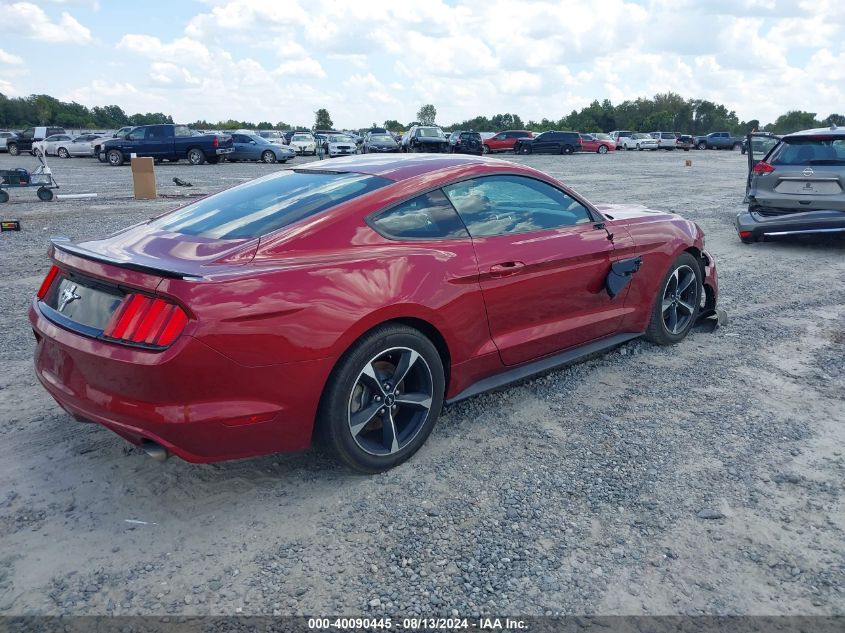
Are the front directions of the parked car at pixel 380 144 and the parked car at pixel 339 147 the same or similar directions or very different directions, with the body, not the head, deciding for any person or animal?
same or similar directions

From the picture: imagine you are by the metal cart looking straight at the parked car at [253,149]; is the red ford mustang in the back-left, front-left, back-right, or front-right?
back-right

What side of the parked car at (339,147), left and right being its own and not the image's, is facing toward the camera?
front

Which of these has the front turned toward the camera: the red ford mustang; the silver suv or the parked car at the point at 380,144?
the parked car

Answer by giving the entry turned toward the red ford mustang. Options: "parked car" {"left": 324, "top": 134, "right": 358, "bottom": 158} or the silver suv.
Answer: the parked car

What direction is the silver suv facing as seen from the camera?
away from the camera

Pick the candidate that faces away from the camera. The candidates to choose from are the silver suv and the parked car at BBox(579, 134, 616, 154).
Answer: the silver suv

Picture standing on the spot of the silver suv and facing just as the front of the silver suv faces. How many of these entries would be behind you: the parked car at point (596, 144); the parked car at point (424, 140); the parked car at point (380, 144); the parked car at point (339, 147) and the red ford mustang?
1

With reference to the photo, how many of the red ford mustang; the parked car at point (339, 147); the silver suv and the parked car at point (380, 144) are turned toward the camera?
2

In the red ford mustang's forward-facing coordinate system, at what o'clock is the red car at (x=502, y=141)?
The red car is roughly at 11 o'clock from the red ford mustang.

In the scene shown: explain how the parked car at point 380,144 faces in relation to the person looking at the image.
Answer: facing the viewer

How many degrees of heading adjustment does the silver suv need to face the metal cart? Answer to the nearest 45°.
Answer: approximately 90° to its left

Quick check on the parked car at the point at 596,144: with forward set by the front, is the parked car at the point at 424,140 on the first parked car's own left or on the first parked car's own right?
on the first parked car's own right

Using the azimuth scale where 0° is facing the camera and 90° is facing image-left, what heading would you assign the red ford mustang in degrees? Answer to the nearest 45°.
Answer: approximately 225°

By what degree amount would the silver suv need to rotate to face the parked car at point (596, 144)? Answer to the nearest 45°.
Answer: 0° — it already faces it

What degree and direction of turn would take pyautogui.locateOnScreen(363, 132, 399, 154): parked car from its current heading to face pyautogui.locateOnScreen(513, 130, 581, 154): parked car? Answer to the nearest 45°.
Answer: approximately 135° to its left

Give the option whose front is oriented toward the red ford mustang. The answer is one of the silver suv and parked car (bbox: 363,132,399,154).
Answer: the parked car

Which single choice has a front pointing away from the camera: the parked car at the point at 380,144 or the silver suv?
the silver suv
